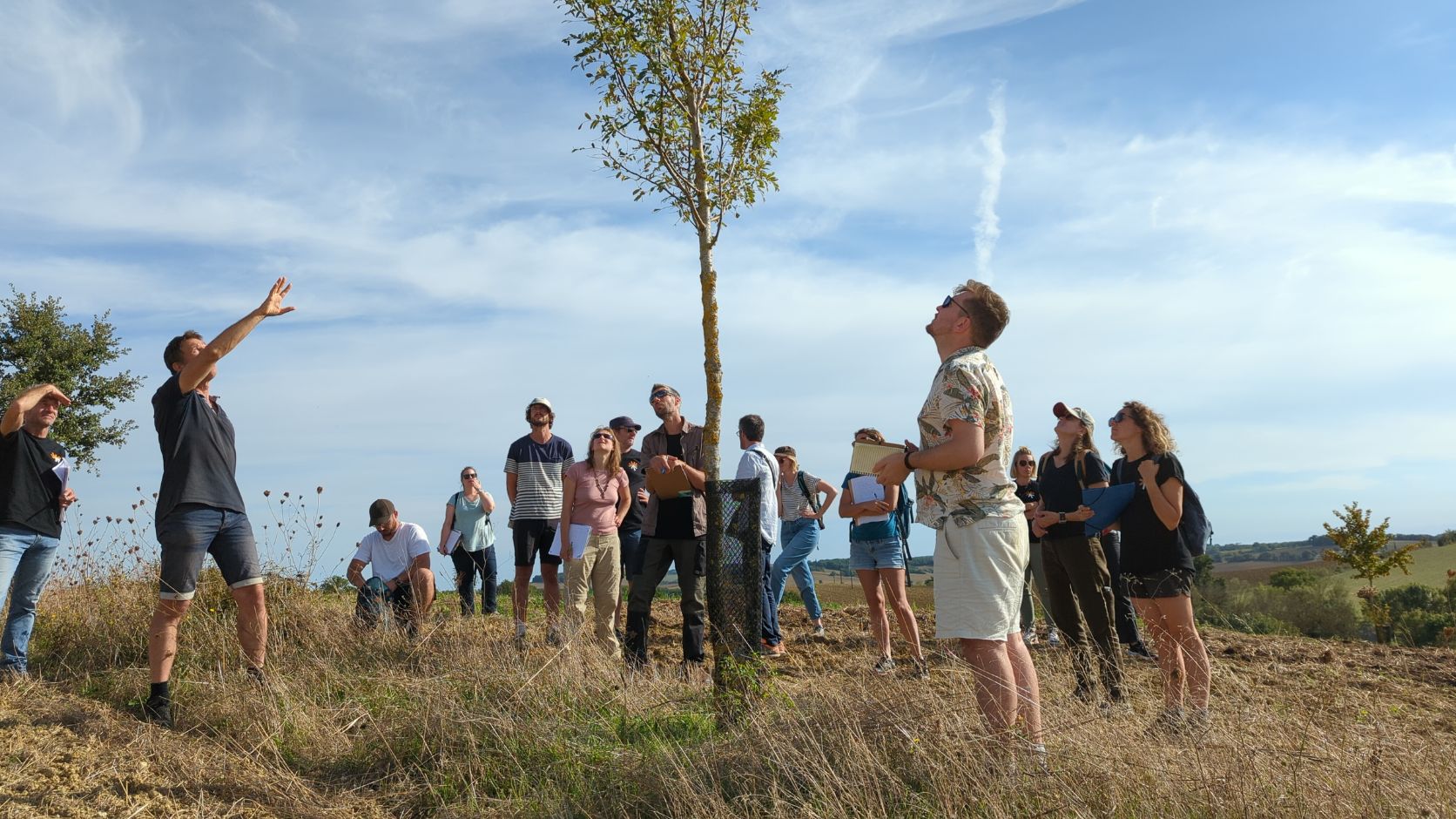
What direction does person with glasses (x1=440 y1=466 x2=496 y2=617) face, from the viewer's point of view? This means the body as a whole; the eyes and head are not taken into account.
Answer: toward the camera

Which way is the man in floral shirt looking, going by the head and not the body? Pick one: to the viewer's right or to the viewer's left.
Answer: to the viewer's left

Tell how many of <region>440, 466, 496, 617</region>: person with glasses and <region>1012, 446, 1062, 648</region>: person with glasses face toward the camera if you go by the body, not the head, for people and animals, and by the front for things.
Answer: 2

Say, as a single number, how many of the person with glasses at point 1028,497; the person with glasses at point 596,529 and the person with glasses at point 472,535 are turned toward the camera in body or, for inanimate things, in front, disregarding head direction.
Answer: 3

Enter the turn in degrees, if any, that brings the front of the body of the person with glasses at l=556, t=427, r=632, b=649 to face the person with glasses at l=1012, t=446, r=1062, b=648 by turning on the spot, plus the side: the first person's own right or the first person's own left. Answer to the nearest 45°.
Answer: approximately 90° to the first person's own left

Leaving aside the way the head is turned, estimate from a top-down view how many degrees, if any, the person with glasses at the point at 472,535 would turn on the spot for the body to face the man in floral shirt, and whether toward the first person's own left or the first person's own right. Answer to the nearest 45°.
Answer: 0° — they already face them

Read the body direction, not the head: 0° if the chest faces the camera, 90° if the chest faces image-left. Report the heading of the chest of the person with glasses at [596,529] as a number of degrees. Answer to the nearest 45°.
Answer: approximately 0°

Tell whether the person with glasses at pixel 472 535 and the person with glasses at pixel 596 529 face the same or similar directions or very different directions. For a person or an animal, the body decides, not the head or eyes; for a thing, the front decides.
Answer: same or similar directions

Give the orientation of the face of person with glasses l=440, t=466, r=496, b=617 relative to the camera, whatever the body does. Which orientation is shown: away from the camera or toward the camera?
toward the camera

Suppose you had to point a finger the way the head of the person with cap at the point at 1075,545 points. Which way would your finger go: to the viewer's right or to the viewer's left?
to the viewer's left

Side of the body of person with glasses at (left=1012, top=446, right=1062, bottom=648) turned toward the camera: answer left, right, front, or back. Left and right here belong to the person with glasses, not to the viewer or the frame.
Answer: front

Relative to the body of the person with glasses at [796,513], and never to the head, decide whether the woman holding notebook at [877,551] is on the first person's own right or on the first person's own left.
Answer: on the first person's own left

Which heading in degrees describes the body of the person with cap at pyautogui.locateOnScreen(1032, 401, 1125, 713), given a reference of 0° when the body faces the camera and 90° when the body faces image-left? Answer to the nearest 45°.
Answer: approximately 45°
